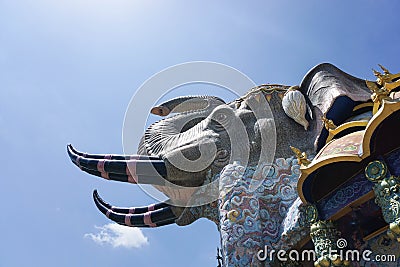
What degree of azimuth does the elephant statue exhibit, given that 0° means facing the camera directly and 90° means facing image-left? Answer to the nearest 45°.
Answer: approximately 90°
